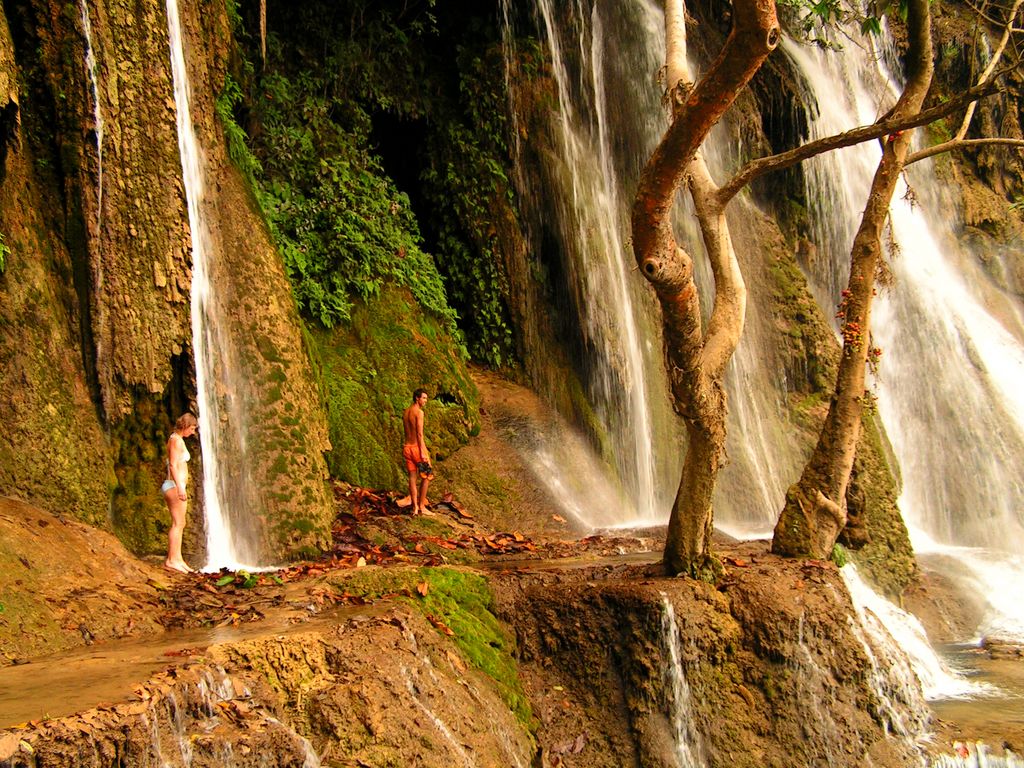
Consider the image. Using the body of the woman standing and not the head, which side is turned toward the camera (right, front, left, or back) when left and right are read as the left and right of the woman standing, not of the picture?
right

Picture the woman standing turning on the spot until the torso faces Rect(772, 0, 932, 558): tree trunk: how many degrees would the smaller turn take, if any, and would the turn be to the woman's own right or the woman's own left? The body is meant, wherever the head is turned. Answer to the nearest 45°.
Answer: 0° — they already face it

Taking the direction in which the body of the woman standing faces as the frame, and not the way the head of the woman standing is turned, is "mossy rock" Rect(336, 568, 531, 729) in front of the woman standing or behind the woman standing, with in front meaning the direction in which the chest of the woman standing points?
in front

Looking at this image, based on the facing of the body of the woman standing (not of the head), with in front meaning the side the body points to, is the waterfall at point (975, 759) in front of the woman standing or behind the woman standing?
in front

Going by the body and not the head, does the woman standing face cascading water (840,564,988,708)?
yes

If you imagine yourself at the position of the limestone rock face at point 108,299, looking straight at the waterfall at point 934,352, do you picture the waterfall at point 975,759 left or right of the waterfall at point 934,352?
right

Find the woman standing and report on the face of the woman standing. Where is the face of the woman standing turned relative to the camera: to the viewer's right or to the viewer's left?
to the viewer's right
